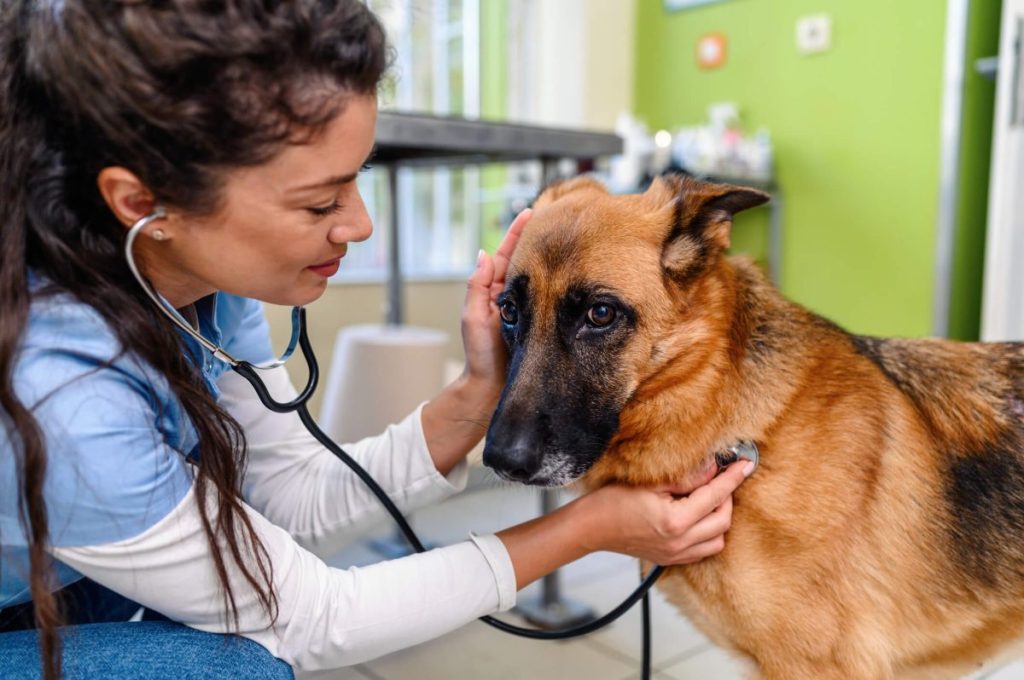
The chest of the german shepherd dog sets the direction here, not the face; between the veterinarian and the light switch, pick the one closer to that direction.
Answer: the veterinarian

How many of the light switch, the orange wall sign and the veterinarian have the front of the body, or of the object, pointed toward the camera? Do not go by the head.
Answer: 2

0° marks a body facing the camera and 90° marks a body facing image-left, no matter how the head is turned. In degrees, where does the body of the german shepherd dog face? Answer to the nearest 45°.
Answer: approximately 45°

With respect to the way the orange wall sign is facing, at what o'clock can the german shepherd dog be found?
The german shepherd dog is roughly at 12 o'clock from the orange wall sign.

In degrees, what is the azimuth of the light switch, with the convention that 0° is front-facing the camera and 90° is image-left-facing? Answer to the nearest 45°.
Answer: approximately 0°

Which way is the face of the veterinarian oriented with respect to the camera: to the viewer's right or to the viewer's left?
to the viewer's right

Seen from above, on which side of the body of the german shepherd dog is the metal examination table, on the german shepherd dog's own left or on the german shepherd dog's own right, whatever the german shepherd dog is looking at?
on the german shepherd dog's own right

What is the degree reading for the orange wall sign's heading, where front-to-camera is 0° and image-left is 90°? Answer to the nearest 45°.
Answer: approximately 0°

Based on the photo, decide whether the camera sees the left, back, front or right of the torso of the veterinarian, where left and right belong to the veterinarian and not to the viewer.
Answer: right

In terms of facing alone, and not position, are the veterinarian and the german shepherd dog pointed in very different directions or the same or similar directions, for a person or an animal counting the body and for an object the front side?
very different directions
